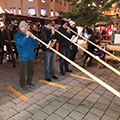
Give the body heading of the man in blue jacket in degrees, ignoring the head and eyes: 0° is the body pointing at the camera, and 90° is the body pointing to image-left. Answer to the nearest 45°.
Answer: approximately 315°
